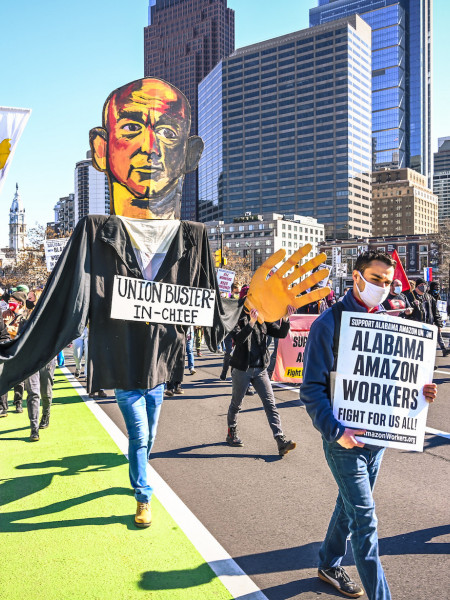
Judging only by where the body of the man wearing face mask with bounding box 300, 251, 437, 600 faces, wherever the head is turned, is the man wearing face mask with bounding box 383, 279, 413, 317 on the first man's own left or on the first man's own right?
on the first man's own left

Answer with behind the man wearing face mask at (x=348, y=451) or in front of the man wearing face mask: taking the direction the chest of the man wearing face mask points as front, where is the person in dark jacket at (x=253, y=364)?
behind

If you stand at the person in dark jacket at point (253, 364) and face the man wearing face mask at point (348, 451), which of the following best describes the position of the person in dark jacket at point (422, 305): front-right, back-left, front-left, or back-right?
back-left

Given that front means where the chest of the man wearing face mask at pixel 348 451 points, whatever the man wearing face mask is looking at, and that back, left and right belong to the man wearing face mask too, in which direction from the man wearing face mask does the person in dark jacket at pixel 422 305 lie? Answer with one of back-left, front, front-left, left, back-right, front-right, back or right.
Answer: back-left

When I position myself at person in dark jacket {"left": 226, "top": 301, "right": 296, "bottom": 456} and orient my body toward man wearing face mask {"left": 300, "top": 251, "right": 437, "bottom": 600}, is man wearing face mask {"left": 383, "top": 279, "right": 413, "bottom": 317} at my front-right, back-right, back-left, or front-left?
back-left

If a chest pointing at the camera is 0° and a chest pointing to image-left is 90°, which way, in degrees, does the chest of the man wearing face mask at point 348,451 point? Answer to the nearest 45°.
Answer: approximately 315°
